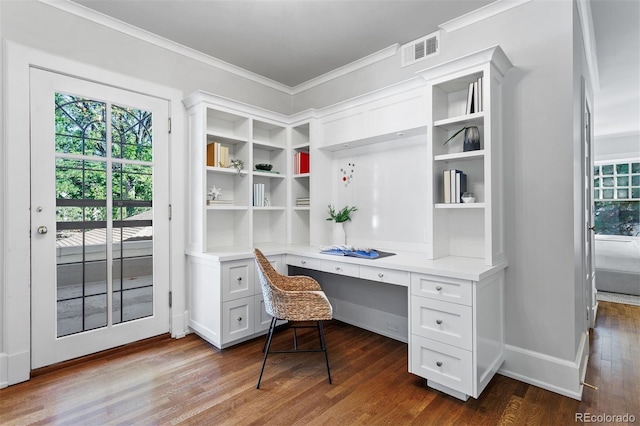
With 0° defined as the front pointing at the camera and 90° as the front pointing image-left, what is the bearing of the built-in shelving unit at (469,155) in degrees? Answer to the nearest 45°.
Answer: approximately 45°

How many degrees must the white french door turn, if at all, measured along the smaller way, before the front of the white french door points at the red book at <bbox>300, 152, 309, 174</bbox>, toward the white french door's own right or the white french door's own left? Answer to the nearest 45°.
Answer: approximately 45° to the white french door's own left

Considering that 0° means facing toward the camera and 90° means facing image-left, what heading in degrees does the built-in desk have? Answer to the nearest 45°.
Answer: approximately 45°

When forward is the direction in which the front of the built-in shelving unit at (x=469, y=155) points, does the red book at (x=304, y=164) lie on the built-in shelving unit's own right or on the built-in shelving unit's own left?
on the built-in shelving unit's own right

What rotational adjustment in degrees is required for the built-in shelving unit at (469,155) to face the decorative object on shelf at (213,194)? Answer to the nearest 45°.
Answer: approximately 45° to its right

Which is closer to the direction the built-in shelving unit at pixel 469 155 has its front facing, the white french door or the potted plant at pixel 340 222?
the white french door
